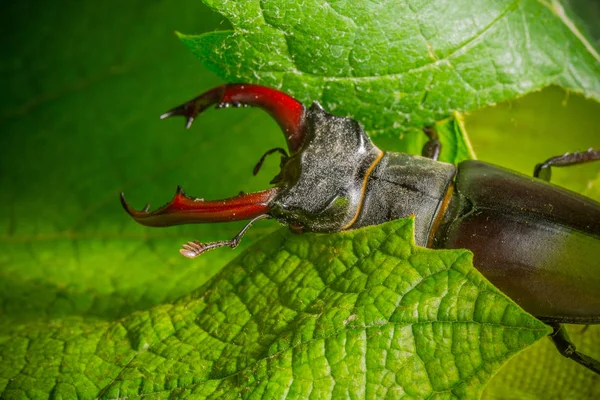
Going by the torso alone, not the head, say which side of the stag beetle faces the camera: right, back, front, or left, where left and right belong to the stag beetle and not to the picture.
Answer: left
